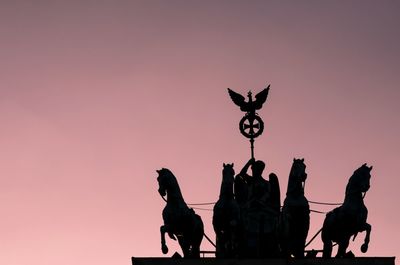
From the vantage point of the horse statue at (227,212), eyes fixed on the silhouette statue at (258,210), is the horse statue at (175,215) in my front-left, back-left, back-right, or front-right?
back-left

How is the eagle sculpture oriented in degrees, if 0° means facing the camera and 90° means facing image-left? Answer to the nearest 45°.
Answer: approximately 0°
